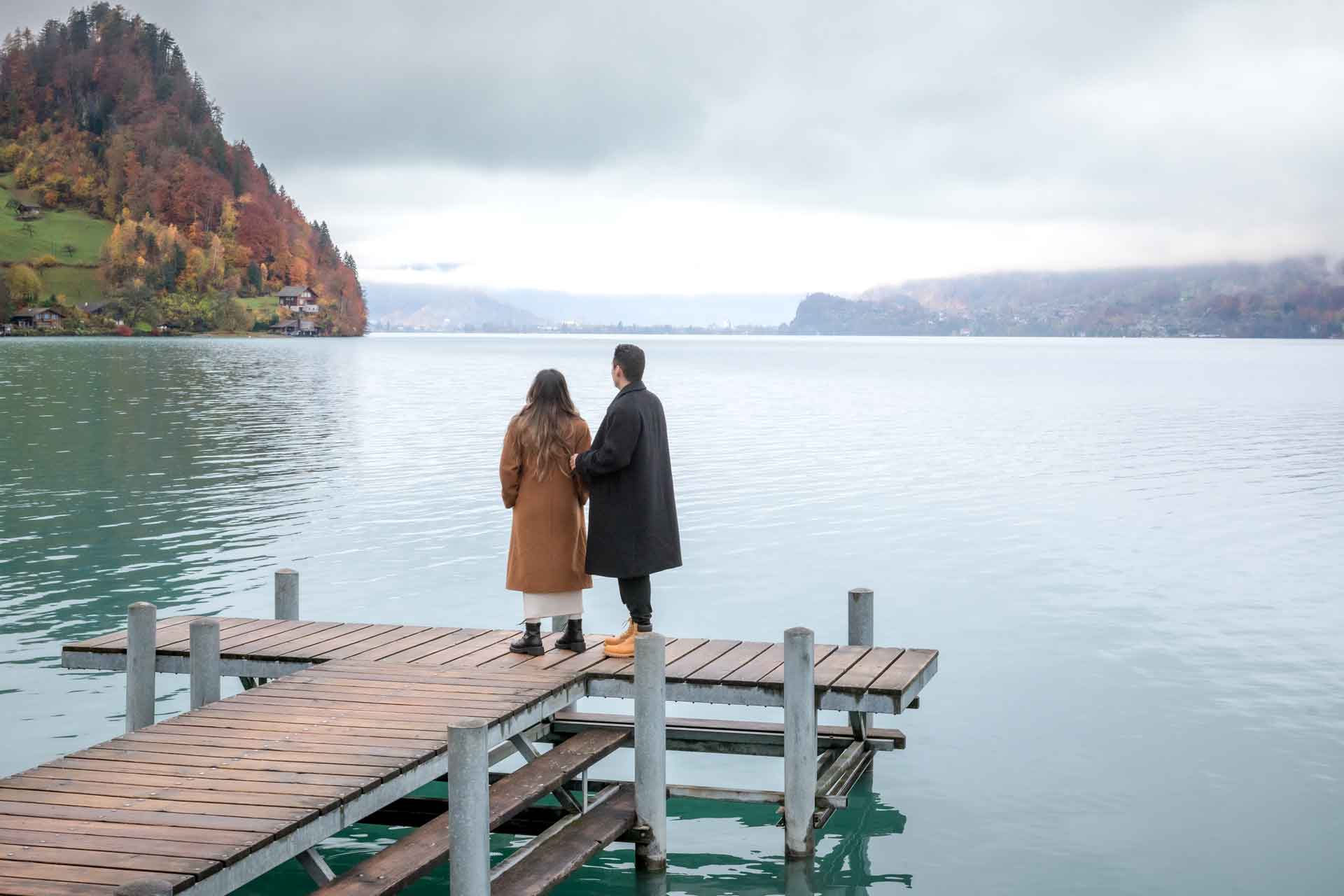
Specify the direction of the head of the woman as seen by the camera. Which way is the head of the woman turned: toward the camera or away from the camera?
away from the camera

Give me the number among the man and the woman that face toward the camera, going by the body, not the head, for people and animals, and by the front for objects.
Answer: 0

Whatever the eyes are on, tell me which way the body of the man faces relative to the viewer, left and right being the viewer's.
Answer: facing away from the viewer and to the left of the viewer

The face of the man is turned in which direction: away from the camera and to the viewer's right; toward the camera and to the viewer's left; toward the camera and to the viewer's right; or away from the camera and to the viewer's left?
away from the camera and to the viewer's left

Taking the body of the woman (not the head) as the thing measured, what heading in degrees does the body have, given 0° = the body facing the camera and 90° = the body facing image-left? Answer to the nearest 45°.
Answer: approximately 180°

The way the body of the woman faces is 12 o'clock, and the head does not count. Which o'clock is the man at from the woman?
The man is roughly at 4 o'clock from the woman.
